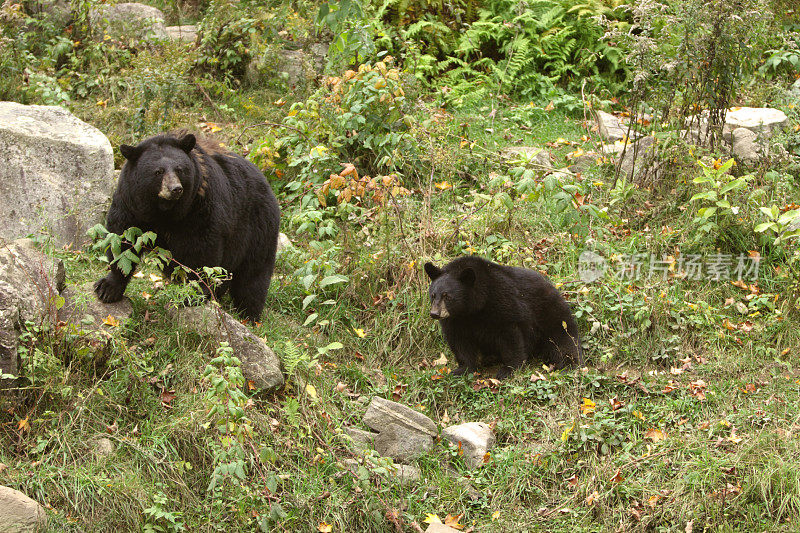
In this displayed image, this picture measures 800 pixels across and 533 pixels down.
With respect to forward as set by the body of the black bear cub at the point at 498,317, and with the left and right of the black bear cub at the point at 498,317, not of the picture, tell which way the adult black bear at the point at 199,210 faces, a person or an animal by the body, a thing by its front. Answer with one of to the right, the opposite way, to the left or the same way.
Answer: the same way

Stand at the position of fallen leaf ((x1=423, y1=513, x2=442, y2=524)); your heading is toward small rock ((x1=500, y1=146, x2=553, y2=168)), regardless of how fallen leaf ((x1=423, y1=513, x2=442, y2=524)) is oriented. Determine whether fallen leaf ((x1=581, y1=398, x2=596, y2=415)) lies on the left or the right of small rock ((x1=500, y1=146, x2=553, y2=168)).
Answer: right

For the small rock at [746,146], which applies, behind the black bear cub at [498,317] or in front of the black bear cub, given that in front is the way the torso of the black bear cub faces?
behind

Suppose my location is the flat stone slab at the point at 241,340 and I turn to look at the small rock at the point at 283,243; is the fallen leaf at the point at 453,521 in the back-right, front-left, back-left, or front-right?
back-right

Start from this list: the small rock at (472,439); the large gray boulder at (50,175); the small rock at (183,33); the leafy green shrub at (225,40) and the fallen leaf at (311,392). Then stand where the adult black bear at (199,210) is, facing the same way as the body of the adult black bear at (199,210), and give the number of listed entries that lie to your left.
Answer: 2

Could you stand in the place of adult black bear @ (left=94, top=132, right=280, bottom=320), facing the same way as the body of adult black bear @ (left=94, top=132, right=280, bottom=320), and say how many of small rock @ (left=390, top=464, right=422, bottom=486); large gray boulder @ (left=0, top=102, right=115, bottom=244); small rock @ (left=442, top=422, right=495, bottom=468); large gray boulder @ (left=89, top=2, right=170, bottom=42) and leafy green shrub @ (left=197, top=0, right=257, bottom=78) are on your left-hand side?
2

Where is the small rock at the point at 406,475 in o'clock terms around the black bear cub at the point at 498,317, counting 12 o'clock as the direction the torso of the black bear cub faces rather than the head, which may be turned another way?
The small rock is roughly at 11 o'clock from the black bear cub.

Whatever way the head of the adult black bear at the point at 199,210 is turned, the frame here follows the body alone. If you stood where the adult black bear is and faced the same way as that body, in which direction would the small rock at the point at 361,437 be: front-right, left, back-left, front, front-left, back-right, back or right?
left

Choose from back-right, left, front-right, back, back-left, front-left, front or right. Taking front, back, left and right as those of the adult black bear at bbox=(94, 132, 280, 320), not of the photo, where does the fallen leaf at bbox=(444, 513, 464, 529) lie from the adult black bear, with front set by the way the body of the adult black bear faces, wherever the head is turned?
left

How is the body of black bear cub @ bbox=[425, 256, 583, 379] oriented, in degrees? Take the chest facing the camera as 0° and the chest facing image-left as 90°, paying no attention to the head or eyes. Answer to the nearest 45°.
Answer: approximately 45°

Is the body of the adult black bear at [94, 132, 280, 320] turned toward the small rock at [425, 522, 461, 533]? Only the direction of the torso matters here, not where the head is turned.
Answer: no

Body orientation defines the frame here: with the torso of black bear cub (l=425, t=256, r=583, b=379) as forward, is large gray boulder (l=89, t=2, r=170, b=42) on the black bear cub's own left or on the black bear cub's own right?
on the black bear cub's own right

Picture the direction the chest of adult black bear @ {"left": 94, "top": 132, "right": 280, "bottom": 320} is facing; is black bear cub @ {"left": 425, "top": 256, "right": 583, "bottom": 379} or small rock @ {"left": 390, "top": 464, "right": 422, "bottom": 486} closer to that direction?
the small rock

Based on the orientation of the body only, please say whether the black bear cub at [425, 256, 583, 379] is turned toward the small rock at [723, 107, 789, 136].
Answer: no

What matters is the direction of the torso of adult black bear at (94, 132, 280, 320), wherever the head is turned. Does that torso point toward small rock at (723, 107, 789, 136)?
no

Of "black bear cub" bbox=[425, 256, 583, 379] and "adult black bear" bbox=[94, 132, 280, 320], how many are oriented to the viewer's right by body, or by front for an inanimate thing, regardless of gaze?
0

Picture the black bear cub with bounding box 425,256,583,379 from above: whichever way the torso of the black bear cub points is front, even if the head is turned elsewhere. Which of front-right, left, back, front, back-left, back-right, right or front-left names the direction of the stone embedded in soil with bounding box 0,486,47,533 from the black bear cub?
front

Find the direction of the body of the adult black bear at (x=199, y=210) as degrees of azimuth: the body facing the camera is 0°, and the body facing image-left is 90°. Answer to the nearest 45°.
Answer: approximately 45°

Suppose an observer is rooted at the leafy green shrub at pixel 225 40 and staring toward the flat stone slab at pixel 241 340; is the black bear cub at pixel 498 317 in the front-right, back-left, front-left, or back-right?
front-left

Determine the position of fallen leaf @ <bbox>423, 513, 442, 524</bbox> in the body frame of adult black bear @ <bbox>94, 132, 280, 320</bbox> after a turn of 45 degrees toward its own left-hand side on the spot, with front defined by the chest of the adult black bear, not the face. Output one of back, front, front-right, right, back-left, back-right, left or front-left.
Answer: front-left

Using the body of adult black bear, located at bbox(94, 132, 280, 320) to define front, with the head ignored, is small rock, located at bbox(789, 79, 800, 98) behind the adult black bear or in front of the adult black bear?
behind
